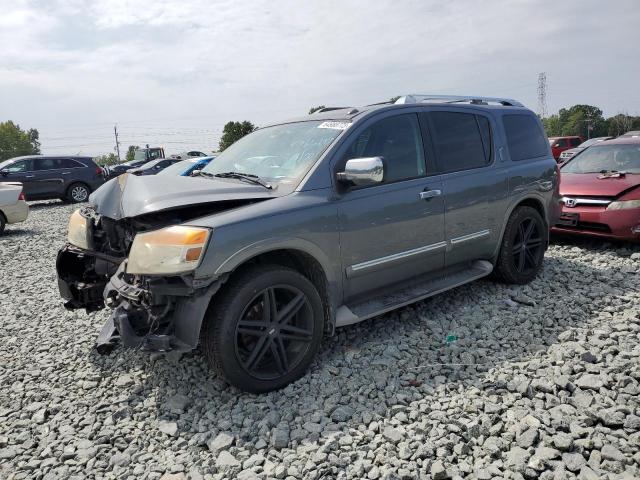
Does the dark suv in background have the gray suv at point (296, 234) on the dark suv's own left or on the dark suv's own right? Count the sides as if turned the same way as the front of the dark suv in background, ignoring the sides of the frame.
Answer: on the dark suv's own left

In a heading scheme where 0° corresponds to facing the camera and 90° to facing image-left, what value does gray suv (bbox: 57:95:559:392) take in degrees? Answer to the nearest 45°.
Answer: approximately 45°

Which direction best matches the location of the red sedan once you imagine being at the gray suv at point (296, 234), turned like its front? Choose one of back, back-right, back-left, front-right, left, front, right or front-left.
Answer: back

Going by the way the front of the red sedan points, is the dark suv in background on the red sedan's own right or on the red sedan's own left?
on the red sedan's own right

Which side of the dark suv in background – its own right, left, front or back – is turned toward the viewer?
left
